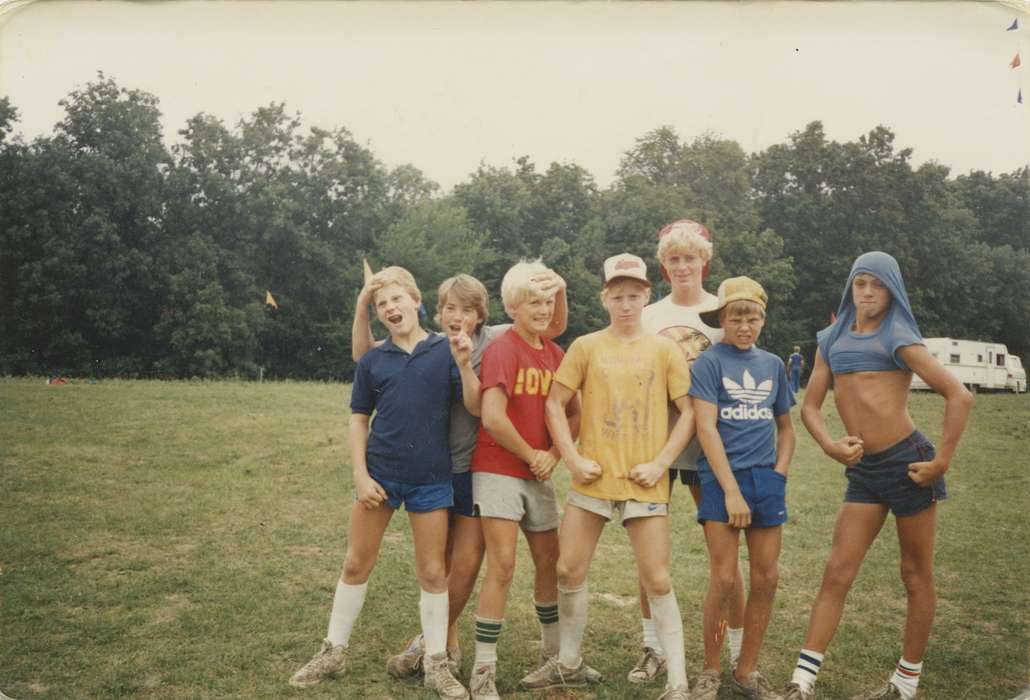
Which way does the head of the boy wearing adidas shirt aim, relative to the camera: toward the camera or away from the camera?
toward the camera

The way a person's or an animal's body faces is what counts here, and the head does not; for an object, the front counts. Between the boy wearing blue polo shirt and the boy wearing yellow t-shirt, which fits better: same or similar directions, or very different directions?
same or similar directions

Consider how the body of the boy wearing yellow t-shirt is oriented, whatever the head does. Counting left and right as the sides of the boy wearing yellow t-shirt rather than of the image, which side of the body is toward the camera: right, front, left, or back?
front

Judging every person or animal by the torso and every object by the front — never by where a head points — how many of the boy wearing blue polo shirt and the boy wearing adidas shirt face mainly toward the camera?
2

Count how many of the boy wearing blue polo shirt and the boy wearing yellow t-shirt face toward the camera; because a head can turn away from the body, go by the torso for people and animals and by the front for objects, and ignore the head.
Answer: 2

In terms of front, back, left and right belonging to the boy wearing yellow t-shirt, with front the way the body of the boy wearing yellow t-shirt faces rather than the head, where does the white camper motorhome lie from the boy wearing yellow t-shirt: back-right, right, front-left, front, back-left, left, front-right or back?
back-left

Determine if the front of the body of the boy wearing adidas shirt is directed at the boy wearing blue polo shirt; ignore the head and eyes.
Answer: no

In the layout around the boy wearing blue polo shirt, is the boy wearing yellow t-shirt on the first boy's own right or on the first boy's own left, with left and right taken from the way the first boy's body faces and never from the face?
on the first boy's own left

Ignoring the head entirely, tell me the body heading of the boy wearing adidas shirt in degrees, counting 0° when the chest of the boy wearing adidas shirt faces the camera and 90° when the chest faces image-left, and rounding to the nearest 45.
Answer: approximately 0°

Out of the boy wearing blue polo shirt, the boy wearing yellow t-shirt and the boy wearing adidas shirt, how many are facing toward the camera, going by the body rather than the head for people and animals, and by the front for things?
3

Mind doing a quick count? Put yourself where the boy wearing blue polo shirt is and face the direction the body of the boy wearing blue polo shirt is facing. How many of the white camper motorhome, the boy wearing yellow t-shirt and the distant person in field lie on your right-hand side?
0

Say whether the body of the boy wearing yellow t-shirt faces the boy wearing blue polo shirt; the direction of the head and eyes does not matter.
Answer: no

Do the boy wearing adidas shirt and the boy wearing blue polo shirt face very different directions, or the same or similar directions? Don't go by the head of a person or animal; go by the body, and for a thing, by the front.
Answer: same or similar directions

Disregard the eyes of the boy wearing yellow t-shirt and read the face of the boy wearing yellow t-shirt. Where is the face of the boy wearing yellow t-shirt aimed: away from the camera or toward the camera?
toward the camera

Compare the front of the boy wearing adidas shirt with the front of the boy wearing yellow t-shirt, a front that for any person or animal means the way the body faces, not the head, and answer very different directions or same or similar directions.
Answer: same or similar directions
